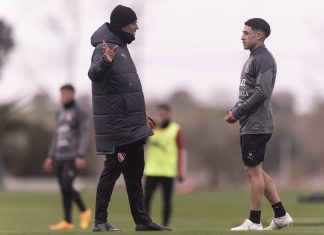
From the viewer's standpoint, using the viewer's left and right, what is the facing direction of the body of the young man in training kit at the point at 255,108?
facing to the left of the viewer

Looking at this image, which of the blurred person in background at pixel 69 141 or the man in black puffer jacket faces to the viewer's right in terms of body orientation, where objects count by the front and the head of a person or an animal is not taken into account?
the man in black puffer jacket

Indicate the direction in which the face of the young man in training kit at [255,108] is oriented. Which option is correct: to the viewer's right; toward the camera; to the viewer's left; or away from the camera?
to the viewer's left

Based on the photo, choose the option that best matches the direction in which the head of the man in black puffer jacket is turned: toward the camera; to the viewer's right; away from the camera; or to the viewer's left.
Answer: to the viewer's right

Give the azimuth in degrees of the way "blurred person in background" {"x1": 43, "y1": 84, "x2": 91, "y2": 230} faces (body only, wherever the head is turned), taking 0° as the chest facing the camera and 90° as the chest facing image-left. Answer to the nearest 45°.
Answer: approximately 45°

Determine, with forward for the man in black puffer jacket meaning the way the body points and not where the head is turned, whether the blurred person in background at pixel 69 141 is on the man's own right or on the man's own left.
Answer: on the man's own left

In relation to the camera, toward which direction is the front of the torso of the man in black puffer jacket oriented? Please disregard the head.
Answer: to the viewer's right
